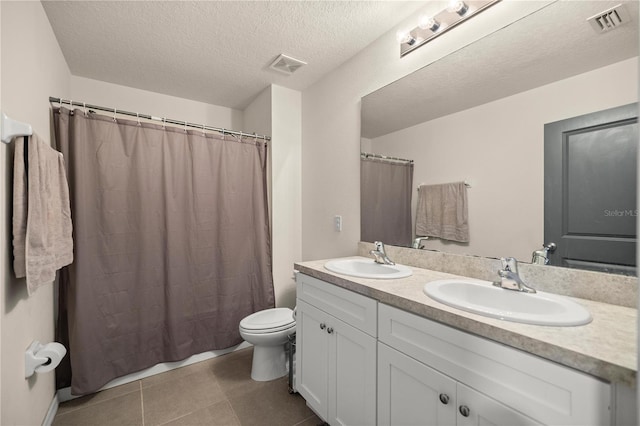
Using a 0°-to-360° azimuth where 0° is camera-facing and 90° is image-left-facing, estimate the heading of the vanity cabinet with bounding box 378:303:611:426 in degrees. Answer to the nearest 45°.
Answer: approximately 45°

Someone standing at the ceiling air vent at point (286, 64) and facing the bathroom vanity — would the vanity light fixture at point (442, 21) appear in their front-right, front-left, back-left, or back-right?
front-left

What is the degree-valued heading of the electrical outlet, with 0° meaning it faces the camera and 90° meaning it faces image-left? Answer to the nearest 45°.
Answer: approximately 45°

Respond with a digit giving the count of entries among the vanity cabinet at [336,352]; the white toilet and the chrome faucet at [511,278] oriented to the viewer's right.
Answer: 0

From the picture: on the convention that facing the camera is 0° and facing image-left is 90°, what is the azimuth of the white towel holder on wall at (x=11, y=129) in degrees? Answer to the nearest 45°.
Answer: approximately 270°

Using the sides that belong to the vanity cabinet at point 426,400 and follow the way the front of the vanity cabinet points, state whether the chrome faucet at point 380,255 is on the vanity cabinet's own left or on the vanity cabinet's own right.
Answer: on the vanity cabinet's own right

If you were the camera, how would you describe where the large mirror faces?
facing the viewer and to the left of the viewer

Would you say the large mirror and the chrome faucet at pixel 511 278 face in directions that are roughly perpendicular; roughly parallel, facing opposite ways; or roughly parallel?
roughly parallel

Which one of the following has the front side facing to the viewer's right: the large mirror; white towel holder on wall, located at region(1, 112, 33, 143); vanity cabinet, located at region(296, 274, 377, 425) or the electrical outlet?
the white towel holder on wall
